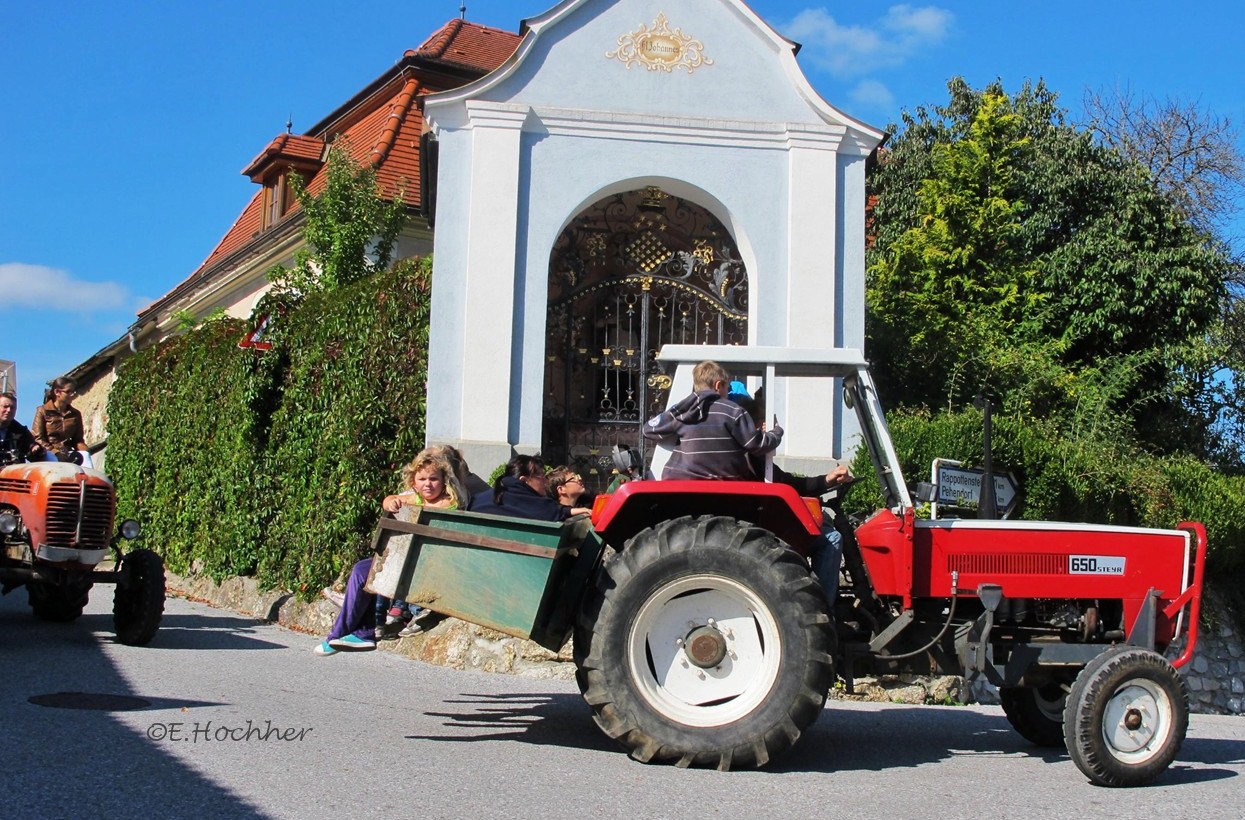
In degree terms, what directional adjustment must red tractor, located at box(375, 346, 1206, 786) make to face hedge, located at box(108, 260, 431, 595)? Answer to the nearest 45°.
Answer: approximately 135° to its left

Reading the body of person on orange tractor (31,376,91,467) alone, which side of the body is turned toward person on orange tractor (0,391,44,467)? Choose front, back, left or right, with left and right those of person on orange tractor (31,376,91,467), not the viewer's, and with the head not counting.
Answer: right

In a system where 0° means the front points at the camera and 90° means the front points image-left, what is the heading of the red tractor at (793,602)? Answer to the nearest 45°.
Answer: approximately 270°

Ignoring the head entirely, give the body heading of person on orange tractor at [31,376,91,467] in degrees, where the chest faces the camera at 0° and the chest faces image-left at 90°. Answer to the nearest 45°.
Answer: approximately 315°

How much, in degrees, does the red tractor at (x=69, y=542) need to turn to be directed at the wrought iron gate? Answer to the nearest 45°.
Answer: approximately 45° to its left

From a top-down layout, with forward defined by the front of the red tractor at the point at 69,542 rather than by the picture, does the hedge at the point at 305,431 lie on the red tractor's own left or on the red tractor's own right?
on the red tractor's own left

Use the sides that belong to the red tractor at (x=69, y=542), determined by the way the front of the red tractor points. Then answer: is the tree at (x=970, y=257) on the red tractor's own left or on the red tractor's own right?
on the red tractor's own left

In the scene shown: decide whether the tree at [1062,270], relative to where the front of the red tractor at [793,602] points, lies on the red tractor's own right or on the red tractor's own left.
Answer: on the red tractor's own left
